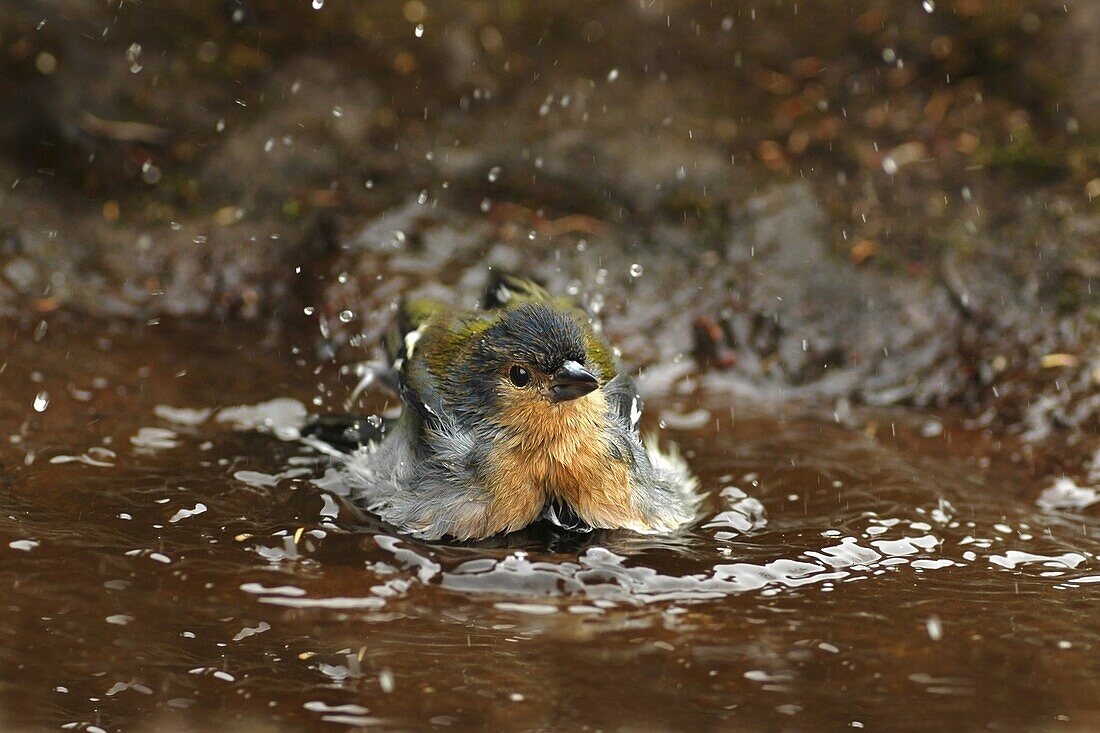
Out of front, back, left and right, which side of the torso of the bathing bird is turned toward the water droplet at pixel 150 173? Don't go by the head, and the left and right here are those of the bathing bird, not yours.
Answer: back

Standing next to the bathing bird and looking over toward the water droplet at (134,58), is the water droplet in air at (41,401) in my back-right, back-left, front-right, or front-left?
front-left

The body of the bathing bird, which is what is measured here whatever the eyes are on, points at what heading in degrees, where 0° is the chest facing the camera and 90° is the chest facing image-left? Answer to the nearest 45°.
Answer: approximately 315°

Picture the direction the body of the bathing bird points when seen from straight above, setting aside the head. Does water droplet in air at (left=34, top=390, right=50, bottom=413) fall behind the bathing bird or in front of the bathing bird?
behind

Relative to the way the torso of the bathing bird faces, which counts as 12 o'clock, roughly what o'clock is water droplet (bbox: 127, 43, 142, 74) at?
The water droplet is roughly at 6 o'clock from the bathing bird.
